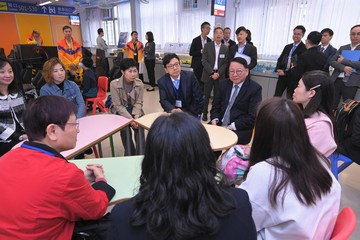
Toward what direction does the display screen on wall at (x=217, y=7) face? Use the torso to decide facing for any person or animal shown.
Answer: toward the camera

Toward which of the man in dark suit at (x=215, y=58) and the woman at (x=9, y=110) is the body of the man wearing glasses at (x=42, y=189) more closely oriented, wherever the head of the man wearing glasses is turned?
the man in dark suit

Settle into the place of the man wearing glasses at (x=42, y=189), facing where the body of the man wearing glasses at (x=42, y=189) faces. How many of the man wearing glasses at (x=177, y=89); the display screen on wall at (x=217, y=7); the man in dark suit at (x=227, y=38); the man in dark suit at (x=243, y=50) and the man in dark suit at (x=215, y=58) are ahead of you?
5

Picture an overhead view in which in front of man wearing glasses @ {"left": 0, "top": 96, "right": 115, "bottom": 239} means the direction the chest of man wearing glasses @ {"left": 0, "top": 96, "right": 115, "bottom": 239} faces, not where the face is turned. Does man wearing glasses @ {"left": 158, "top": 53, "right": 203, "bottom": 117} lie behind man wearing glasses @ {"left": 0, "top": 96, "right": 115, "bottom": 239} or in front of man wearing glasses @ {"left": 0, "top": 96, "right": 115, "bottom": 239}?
in front

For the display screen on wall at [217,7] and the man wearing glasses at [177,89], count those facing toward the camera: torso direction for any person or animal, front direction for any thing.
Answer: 2

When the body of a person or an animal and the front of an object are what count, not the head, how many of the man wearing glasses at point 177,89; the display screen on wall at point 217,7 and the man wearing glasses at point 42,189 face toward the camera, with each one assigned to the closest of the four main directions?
2

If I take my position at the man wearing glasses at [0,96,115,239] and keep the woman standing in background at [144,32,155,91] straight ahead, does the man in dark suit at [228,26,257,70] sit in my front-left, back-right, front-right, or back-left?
front-right

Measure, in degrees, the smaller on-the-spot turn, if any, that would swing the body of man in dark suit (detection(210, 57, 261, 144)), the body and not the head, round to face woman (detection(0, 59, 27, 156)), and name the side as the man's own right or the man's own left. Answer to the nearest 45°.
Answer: approximately 45° to the man's own right

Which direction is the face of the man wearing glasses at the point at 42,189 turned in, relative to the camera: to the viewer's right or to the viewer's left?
to the viewer's right

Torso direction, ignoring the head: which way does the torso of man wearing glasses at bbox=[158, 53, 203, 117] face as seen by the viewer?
toward the camera

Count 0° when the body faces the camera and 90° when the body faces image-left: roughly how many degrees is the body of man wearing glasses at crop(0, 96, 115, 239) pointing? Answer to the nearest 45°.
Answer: approximately 225°

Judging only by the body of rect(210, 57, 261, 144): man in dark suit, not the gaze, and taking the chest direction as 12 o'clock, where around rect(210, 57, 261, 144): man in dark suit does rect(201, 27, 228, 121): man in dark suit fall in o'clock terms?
rect(201, 27, 228, 121): man in dark suit is roughly at 4 o'clock from rect(210, 57, 261, 144): man in dark suit.
